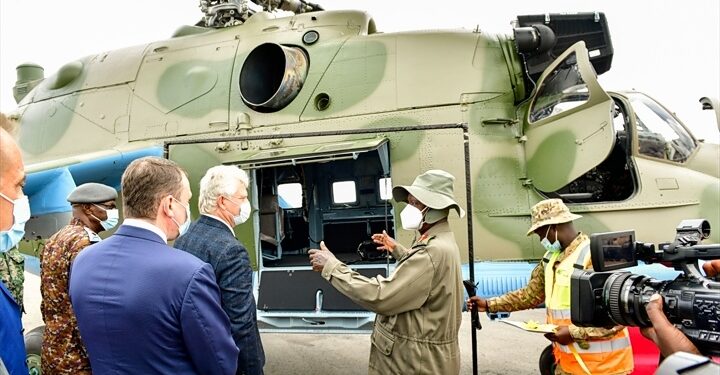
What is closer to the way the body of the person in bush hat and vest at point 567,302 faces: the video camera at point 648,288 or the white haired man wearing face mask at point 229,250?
the white haired man wearing face mask

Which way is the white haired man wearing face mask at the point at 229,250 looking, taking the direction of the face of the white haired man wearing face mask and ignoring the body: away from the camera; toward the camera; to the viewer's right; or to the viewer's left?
to the viewer's right

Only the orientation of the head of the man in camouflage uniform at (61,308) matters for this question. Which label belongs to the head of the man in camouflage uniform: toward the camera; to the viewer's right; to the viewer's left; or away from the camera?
to the viewer's right

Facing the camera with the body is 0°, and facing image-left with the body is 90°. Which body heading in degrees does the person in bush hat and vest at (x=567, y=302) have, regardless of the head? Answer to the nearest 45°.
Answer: approximately 45°

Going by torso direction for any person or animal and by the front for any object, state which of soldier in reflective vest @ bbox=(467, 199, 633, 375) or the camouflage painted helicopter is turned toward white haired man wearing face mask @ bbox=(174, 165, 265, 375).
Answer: the soldier in reflective vest

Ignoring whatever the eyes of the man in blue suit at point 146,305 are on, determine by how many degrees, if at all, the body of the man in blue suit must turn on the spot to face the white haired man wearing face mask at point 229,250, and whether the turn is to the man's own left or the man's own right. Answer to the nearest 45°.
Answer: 0° — they already face them

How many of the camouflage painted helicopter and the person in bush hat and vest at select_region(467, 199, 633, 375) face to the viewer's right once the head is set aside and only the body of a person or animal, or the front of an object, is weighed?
1

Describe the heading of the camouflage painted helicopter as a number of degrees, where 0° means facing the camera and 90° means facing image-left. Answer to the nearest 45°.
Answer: approximately 270°

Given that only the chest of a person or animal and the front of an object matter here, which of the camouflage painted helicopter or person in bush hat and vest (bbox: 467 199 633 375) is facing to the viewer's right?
the camouflage painted helicopter

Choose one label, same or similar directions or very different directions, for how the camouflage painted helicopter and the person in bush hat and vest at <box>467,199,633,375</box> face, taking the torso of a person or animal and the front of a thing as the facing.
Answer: very different directions

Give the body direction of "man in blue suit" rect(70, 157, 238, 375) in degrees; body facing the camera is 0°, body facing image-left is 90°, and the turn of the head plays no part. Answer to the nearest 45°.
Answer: approximately 225°

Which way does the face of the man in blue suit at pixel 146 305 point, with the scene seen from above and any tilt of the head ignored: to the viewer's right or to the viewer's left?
to the viewer's right

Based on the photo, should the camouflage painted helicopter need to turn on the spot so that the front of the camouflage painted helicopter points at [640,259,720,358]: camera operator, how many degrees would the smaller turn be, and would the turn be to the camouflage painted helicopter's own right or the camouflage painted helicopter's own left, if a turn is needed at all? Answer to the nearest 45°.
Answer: approximately 90° to the camouflage painted helicopter's own right

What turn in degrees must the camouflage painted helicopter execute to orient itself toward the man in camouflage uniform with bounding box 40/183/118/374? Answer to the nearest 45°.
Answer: approximately 135° to its right

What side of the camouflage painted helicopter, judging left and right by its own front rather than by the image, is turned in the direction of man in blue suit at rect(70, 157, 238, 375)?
right

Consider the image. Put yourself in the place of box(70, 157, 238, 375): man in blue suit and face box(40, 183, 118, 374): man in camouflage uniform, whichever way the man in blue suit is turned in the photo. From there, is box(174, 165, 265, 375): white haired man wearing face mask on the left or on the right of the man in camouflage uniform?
right
